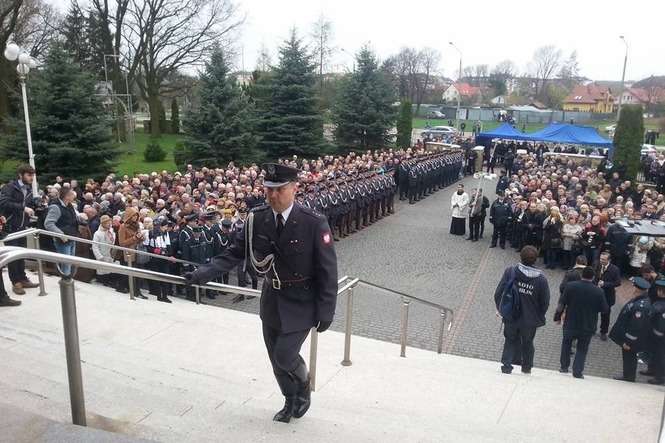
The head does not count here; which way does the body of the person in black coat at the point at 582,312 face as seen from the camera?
away from the camera

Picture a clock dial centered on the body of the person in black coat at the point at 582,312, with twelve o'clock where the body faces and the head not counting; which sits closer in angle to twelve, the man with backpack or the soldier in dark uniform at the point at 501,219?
the soldier in dark uniform

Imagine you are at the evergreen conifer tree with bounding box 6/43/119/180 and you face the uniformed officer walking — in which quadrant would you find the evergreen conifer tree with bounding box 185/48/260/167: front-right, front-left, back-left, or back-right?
back-left

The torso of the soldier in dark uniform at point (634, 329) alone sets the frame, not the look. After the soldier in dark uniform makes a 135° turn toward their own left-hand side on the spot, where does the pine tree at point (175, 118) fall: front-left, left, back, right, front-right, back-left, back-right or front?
back

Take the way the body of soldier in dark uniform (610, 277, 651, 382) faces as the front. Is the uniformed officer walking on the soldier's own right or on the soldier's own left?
on the soldier's own left

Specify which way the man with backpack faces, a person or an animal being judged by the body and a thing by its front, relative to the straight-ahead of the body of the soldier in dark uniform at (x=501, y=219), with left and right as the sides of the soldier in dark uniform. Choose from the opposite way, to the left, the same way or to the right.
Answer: the opposite way

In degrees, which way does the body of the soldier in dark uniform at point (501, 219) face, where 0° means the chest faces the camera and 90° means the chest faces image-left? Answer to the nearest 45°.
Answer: approximately 0°

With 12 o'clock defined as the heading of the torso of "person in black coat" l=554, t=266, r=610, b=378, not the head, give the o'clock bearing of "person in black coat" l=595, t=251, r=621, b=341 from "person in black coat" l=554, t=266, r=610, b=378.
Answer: "person in black coat" l=595, t=251, r=621, b=341 is roughly at 12 o'clock from "person in black coat" l=554, t=266, r=610, b=378.

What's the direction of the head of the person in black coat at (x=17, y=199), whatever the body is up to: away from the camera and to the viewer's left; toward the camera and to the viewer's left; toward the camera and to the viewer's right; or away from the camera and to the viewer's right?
toward the camera and to the viewer's right

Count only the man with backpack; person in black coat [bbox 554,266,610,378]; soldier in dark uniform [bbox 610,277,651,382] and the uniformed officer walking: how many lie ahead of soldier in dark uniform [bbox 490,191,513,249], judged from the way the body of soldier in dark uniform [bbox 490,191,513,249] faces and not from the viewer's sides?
4

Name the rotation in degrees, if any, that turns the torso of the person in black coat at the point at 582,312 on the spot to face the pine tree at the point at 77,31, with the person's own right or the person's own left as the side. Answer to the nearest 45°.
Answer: approximately 45° to the person's own left

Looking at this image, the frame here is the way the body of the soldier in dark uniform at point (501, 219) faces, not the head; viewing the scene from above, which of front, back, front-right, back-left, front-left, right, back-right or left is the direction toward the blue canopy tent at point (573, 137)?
back

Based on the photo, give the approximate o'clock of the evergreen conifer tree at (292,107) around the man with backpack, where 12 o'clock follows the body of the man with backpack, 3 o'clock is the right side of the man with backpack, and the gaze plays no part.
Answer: The evergreen conifer tree is roughly at 11 o'clock from the man with backpack.

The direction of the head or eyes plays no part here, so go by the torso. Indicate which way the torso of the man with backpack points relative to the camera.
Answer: away from the camera

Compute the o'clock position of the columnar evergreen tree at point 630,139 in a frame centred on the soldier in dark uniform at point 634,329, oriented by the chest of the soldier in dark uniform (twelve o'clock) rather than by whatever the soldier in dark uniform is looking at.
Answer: The columnar evergreen tree is roughly at 3 o'clock from the soldier in dark uniform.

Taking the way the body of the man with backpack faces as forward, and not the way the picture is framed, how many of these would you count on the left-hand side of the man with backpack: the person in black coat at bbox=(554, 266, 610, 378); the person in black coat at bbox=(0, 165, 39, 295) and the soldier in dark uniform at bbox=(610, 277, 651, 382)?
1

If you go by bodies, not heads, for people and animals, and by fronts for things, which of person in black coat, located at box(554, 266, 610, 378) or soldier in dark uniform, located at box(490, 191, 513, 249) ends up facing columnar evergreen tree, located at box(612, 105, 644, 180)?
the person in black coat
